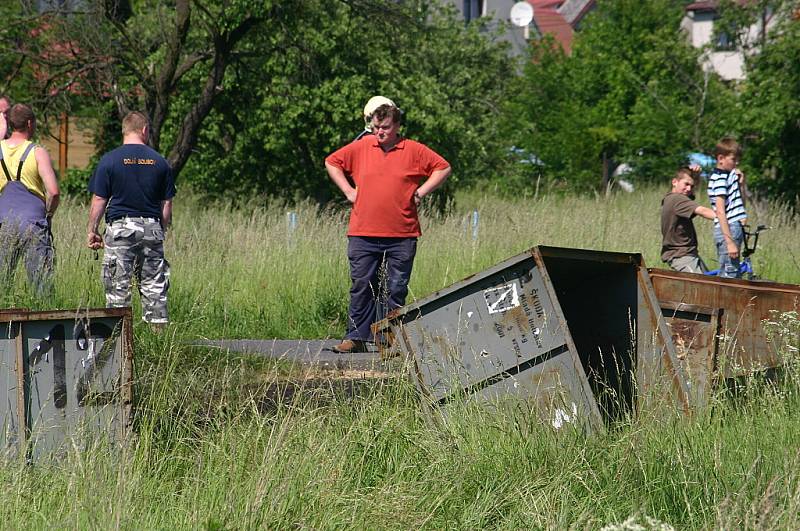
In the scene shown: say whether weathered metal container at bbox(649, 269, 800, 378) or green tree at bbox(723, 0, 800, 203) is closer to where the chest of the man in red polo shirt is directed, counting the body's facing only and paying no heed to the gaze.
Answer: the weathered metal container

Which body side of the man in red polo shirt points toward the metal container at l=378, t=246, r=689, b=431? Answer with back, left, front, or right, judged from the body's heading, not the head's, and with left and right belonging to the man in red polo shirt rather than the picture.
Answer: front

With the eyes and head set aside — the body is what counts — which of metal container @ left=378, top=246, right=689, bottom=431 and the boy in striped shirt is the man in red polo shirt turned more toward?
the metal container

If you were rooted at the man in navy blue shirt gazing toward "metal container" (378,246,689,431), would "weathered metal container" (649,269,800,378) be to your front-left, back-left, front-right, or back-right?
front-left

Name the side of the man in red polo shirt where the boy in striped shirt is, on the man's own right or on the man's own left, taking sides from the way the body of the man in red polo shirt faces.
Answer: on the man's own left

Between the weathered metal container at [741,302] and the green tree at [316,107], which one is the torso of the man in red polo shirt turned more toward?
the weathered metal container

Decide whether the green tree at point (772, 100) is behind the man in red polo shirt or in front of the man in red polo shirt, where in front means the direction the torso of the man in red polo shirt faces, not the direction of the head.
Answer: behind

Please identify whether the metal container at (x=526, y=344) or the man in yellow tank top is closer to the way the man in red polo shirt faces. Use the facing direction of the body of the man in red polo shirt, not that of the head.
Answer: the metal container

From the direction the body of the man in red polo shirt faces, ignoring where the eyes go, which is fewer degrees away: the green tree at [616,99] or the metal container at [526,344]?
the metal container

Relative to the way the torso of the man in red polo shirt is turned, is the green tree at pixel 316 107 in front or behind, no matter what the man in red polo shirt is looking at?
behind

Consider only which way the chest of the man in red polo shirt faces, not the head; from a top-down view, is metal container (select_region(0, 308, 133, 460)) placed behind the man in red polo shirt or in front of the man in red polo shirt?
in front

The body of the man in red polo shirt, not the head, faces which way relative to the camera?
toward the camera

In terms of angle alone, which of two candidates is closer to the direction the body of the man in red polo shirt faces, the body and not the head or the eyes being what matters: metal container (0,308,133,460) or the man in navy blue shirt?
the metal container

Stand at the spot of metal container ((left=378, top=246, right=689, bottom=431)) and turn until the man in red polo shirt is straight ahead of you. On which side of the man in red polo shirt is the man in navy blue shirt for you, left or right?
left

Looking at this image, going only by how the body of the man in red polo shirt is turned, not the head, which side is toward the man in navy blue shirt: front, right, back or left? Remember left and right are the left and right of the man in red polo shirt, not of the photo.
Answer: right
